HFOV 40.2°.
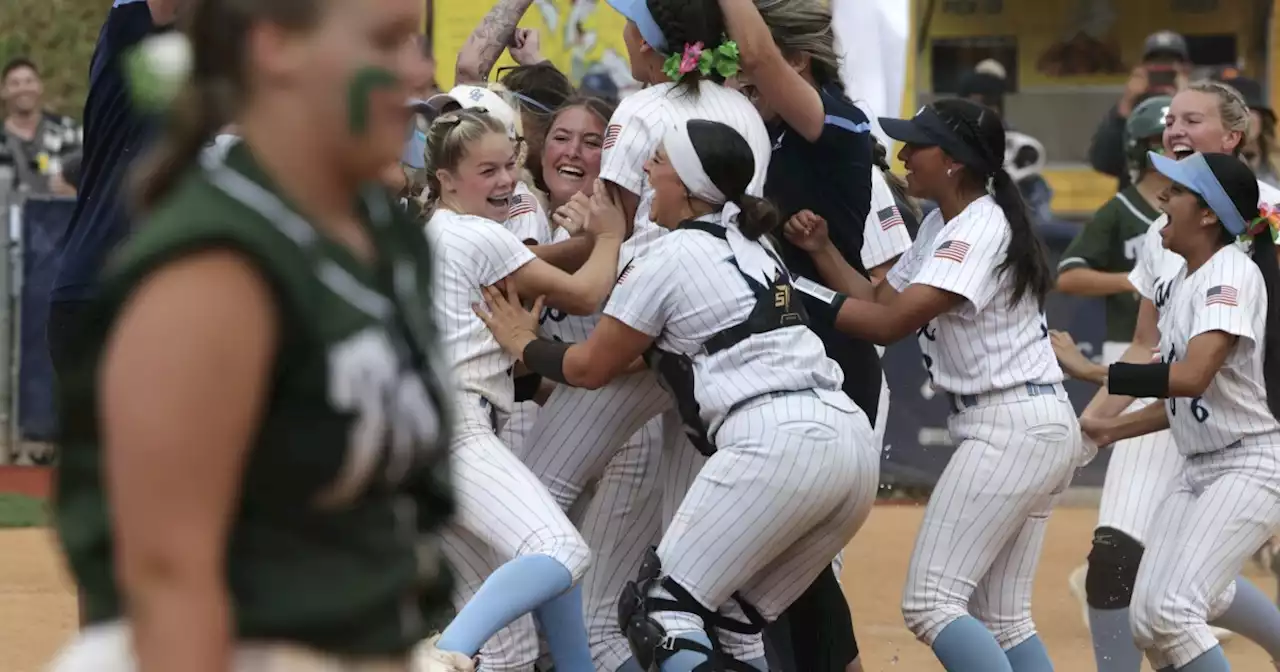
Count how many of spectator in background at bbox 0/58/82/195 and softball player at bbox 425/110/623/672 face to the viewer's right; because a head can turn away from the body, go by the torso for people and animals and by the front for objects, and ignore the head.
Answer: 1

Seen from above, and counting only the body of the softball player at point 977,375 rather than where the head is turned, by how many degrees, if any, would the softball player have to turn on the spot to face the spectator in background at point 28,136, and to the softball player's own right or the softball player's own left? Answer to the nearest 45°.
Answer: approximately 45° to the softball player's own right

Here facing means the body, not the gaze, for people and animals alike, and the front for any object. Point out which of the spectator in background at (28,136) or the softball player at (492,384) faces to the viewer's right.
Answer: the softball player

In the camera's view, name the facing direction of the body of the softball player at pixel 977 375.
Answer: to the viewer's left

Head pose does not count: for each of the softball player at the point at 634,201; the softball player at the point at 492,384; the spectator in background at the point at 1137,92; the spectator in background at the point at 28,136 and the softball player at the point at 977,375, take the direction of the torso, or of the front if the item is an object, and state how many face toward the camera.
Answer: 2

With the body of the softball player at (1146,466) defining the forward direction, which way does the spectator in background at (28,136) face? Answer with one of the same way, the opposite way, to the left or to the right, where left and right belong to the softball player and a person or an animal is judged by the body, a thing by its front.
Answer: to the left

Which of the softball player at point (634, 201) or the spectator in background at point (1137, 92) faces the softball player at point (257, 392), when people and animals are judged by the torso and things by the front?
the spectator in background

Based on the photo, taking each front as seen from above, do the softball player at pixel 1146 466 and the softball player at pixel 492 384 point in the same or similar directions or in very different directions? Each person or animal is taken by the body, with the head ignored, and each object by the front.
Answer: very different directions

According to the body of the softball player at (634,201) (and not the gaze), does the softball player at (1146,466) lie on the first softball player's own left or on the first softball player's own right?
on the first softball player's own right

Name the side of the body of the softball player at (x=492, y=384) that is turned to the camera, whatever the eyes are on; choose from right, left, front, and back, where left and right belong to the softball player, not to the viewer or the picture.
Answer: right

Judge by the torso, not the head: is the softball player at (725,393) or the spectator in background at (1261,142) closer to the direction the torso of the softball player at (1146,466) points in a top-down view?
the softball player

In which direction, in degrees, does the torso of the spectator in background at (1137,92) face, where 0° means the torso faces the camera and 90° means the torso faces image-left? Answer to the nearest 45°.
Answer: approximately 0°
